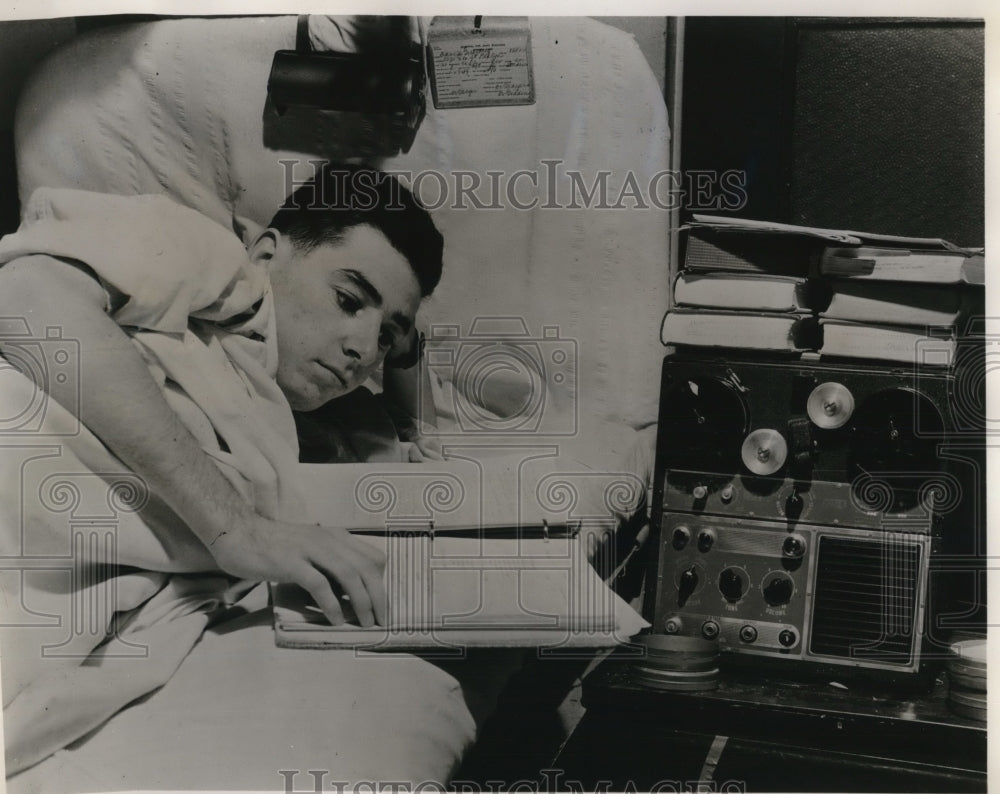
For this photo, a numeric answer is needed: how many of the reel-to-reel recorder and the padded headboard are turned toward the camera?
2

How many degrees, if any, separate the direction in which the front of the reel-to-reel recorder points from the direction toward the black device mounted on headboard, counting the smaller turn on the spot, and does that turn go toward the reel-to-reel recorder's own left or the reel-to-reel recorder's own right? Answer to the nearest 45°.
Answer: approximately 90° to the reel-to-reel recorder's own right

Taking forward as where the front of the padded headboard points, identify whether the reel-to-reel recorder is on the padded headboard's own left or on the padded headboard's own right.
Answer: on the padded headboard's own left
